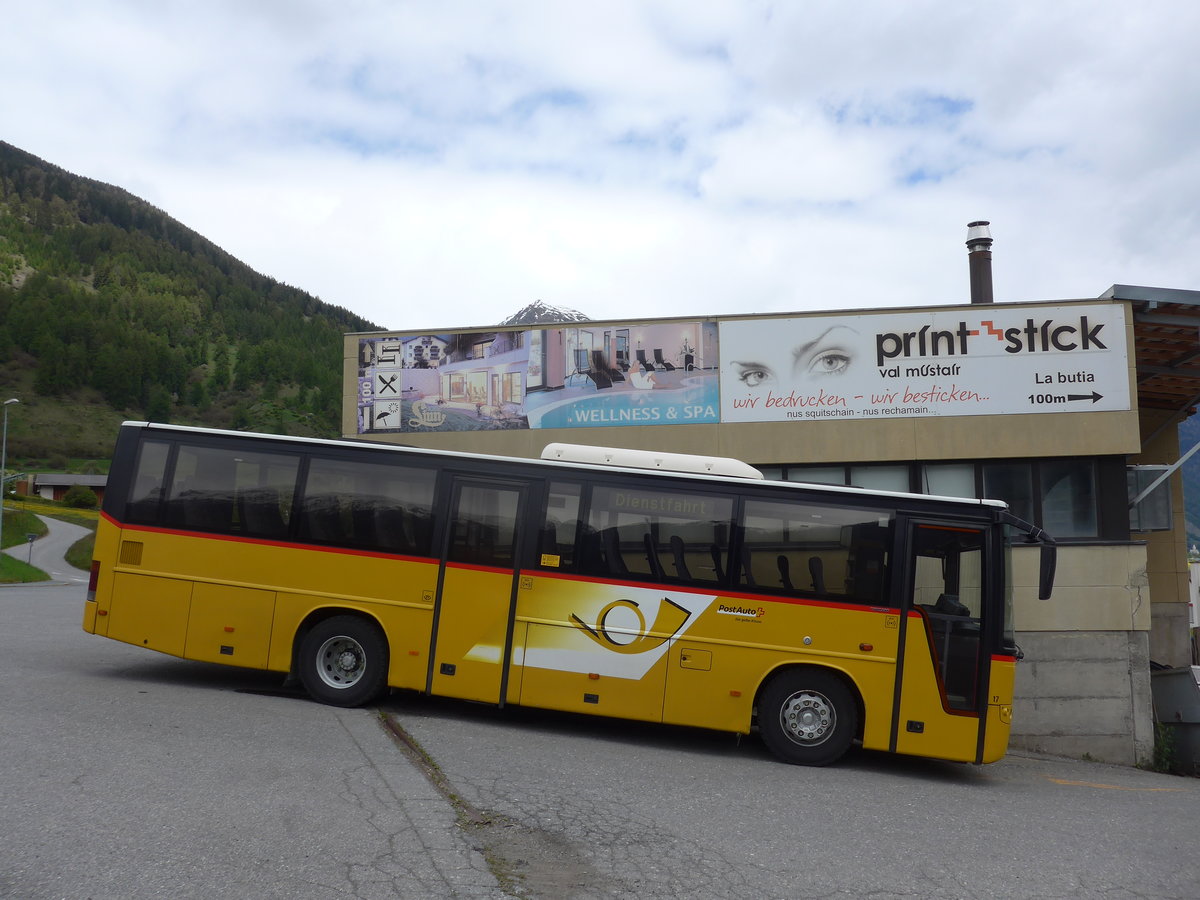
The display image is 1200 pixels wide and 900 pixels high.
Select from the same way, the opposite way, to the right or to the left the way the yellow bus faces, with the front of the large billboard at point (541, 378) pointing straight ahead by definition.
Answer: to the left

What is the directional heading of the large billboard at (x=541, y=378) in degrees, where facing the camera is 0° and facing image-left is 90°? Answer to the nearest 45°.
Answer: approximately 0°

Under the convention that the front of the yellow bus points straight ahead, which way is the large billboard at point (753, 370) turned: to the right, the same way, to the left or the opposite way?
to the right

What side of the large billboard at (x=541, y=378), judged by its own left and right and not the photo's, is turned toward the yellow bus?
front

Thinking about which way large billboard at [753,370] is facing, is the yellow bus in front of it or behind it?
in front

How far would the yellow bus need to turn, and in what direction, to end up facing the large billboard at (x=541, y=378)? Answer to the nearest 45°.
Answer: approximately 90° to its left

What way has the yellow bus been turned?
to the viewer's right

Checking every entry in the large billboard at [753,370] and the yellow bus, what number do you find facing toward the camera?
1

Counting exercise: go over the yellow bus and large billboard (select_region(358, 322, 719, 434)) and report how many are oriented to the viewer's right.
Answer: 1

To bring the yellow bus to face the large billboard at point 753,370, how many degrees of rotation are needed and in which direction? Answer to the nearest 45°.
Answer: approximately 45° to its left

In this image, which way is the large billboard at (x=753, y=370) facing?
toward the camera
